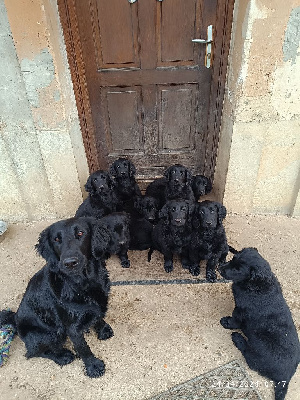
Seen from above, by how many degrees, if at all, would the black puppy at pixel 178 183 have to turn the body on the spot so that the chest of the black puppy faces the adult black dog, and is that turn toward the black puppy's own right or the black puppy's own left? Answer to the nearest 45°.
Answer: approximately 90° to the black puppy's own right

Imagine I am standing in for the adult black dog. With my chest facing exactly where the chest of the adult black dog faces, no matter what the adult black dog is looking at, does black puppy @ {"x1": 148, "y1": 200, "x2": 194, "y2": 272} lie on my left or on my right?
on my left

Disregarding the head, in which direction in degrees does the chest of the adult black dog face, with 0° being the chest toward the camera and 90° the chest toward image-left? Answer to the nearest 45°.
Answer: approximately 315°

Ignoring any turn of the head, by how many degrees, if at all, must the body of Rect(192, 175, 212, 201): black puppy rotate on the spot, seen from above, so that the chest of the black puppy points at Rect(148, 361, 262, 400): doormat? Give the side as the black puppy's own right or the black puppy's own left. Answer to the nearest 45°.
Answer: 0° — it already faces it

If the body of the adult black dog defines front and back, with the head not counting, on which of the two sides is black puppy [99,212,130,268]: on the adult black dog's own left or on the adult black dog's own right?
on the adult black dog's own left

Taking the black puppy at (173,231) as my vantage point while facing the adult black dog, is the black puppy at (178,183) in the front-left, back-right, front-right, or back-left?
back-right

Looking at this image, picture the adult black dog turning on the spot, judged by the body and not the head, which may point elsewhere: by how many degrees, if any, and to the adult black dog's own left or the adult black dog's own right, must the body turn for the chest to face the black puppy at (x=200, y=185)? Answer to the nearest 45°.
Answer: approximately 90° to the adult black dog's own left
